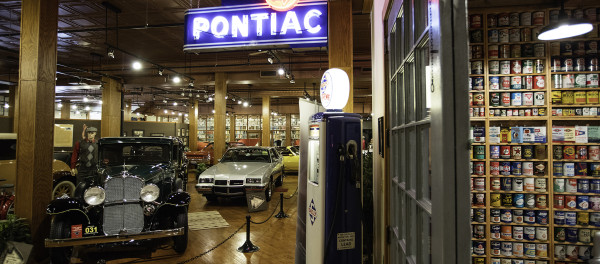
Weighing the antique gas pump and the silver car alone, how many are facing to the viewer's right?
0

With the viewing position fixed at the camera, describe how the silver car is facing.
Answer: facing the viewer and to the left of the viewer

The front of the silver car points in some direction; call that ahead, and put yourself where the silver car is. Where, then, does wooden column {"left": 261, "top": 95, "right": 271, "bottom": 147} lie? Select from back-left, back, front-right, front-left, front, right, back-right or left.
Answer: back-right

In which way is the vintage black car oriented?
toward the camera

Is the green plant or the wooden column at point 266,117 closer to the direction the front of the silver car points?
the green plant

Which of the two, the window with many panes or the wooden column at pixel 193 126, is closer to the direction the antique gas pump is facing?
the window with many panes

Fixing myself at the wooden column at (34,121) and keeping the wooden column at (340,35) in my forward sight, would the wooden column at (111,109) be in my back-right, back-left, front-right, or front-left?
front-left

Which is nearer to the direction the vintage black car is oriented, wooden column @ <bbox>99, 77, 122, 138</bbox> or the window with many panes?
the window with many panes

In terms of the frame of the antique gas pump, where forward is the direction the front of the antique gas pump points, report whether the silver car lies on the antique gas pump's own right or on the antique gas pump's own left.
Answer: on the antique gas pump's own right

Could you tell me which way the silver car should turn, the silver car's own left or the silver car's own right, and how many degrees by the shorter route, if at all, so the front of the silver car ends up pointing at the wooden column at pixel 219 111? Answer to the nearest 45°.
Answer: approximately 135° to the silver car's own right

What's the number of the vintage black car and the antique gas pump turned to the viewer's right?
0

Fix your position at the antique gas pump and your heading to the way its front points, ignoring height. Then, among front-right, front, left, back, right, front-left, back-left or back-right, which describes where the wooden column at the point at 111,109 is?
right
